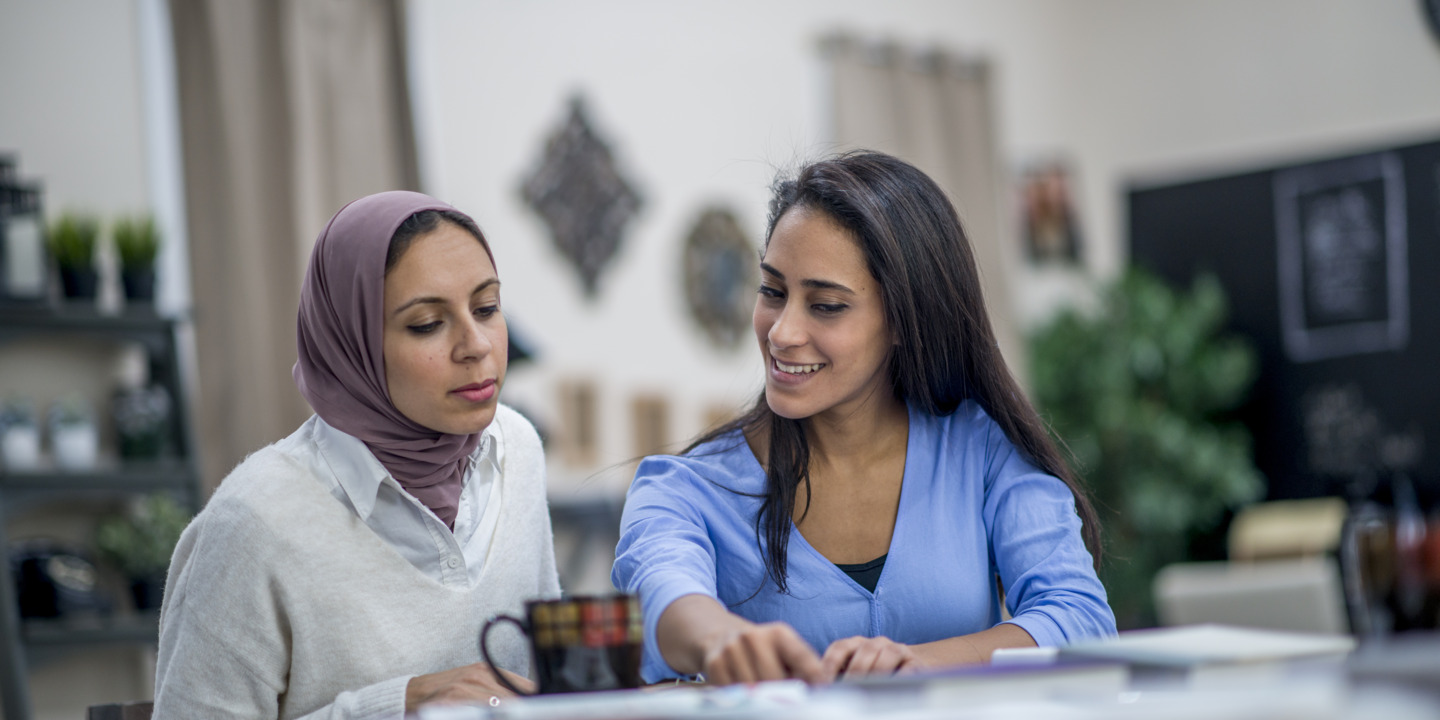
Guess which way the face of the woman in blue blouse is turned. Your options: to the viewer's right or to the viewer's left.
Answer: to the viewer's left

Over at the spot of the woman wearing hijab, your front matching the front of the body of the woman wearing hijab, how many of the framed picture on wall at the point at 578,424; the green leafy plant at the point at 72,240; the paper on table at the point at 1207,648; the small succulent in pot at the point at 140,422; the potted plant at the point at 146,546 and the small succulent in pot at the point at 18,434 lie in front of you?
1

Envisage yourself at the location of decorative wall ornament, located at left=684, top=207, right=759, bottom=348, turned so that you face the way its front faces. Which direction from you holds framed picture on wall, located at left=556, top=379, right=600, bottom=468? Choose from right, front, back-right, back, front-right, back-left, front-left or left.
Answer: front-right

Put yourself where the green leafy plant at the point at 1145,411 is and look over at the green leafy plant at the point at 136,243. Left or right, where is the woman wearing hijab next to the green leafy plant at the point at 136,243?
left

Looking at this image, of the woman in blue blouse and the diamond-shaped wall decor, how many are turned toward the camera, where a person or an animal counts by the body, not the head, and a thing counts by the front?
2

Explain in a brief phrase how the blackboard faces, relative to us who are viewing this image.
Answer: facing the viewer and to the left of the viewer

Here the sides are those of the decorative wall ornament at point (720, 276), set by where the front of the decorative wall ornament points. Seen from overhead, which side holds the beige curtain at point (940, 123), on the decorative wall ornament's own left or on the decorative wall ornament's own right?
on the decorative wall ornament's own left

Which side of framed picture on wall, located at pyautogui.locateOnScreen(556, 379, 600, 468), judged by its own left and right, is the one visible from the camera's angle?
front

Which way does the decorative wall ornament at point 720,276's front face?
toward the camera

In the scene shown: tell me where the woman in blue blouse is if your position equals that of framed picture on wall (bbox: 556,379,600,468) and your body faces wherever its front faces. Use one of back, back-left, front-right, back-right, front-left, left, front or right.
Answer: front

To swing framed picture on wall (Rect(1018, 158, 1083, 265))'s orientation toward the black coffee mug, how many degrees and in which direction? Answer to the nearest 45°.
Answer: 0° — it already faces it

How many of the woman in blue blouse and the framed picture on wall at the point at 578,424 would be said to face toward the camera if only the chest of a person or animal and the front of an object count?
2

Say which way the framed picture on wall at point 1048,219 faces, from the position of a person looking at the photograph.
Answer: facing the viewer

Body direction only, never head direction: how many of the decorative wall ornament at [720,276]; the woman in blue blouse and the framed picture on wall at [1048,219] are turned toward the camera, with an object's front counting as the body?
3

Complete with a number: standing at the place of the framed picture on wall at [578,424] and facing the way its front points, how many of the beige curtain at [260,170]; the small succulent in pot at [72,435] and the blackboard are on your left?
1

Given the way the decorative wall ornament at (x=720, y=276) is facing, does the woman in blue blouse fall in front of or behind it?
in front
